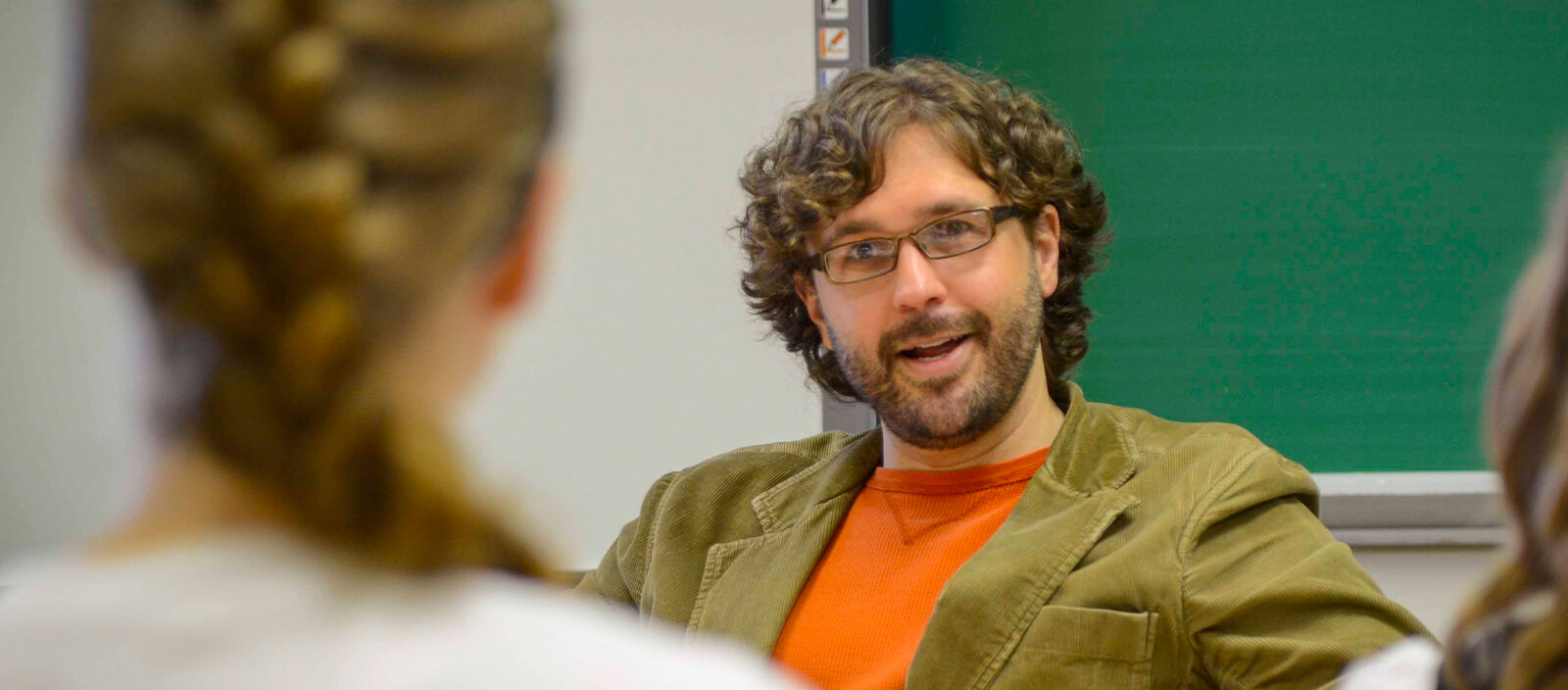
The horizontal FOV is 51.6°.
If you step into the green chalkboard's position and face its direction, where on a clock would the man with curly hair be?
The man with curly hair is roughly at 1 o'clock from the green chalkboard.

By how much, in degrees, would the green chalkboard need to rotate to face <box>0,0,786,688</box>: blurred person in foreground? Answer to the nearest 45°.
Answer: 0° — it already faces them

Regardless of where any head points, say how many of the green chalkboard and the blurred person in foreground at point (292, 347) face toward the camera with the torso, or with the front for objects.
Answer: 1

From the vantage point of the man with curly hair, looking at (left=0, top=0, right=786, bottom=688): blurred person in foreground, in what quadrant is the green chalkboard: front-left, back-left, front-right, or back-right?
back-left

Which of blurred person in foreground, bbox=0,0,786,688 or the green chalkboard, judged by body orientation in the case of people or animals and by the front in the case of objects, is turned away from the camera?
the blurred person in foreground

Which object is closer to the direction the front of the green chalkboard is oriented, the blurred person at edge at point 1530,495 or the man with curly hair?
the blurred person at edge

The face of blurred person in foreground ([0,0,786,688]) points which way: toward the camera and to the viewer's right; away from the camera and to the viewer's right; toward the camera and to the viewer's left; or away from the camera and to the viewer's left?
away from the camera and to the viewer's right

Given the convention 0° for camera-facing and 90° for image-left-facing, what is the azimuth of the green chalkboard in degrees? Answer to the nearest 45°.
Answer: approximately 0°

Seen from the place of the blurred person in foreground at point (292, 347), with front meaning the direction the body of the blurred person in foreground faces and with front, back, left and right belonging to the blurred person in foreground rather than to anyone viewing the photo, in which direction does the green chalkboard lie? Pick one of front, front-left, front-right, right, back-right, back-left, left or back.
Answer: front-right

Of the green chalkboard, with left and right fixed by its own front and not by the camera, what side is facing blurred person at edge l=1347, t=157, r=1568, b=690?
front

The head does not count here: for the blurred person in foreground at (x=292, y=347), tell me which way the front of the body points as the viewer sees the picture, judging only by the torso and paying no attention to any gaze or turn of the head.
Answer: away from the camera
